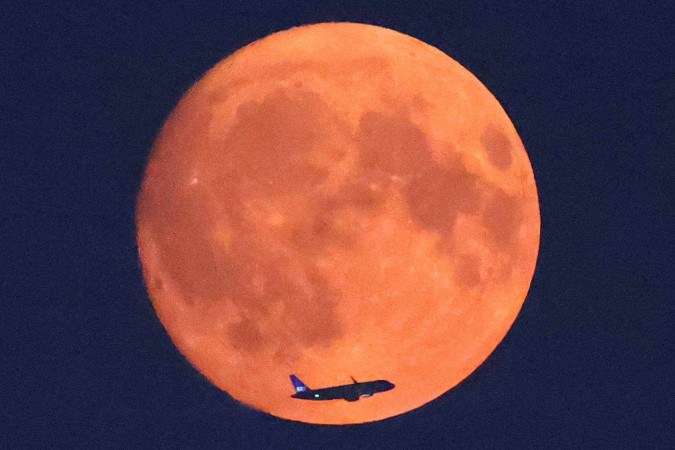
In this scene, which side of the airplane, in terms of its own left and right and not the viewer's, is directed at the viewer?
right
